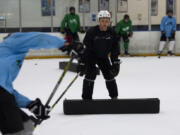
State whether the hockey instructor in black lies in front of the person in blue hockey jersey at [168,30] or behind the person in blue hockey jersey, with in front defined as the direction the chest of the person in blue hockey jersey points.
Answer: in front

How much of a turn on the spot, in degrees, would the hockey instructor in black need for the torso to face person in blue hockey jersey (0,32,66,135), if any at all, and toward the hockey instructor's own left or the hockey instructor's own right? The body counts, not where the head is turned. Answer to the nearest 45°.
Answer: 0° — they already face them

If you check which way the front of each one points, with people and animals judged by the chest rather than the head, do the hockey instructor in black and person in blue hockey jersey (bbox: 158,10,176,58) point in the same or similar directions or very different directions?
same or similar directions

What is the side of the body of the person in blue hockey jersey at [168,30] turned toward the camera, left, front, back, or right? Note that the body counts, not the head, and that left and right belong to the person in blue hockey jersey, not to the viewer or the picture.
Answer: front

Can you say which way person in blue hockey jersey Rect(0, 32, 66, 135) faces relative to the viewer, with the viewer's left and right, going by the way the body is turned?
facing to the right of the viewer

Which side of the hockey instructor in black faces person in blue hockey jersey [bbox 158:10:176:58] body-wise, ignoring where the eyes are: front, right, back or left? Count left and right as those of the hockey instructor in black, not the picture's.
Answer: back

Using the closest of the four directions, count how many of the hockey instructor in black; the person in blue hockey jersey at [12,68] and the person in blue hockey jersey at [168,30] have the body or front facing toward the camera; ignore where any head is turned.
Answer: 2

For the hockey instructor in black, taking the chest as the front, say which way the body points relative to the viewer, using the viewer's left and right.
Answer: facing the viewer

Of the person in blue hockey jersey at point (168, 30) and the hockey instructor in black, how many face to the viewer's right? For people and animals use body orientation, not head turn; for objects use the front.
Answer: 0
